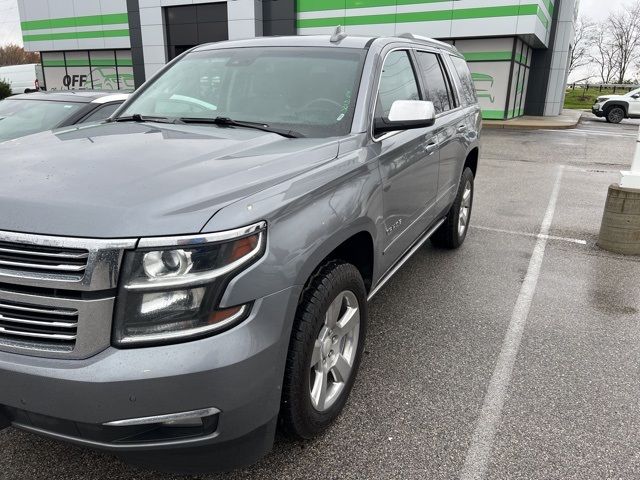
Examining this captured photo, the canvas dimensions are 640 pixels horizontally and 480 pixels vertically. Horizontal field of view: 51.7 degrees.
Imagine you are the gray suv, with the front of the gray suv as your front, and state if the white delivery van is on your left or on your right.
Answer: on your right

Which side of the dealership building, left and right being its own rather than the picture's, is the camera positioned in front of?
front

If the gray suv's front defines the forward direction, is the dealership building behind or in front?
behind

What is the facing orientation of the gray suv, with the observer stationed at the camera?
facing the viewer and to the left of the viewer

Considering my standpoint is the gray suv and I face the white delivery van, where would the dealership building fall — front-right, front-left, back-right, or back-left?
front-right

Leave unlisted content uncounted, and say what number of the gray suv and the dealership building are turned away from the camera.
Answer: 0

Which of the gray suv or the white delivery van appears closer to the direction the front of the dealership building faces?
the gray suv

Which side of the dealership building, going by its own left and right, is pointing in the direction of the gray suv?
front

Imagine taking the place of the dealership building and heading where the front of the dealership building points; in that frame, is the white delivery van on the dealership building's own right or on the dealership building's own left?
on the dealership building's own right

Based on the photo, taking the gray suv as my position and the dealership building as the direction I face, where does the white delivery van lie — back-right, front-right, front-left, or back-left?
front-left
